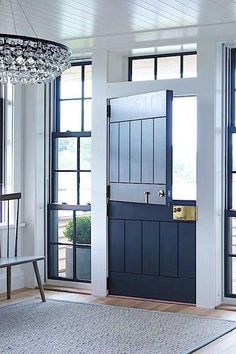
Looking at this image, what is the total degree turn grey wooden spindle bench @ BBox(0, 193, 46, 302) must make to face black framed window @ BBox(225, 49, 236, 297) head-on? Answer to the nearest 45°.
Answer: approximately 45° to its left

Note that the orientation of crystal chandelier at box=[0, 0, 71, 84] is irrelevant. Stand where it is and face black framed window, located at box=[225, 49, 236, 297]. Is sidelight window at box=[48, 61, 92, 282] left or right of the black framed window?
left

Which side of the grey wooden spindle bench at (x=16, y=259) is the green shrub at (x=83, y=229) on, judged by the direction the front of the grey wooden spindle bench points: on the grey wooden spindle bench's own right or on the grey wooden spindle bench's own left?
on the grey wooden spindle bench's own left

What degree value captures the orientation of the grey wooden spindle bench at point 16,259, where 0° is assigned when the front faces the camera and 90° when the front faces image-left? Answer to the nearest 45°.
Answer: approximately 315°

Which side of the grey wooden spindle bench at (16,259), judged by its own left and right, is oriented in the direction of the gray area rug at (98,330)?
front
